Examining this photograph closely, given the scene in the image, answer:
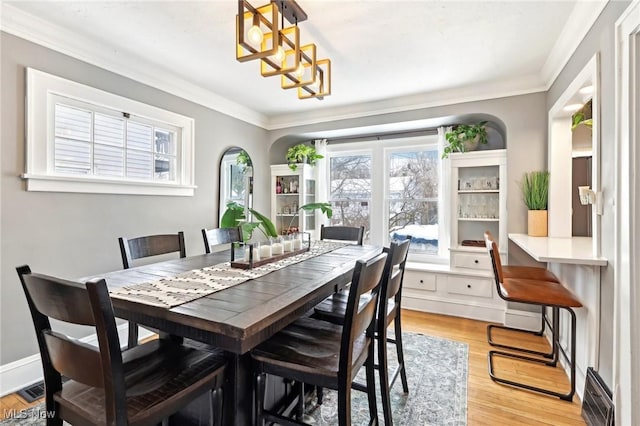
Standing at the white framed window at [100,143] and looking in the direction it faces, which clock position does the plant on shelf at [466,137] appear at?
The plant on shelf is roughly at 11 o'clock from the white framed window.

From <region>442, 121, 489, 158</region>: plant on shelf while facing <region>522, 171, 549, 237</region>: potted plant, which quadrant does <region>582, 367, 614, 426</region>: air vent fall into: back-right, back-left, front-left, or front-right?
front-right

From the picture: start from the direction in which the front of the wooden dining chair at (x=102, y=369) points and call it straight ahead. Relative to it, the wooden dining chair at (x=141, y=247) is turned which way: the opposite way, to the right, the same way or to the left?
to the right

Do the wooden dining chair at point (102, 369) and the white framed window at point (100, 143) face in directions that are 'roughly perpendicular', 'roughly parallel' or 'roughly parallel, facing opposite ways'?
roughly perpendicular

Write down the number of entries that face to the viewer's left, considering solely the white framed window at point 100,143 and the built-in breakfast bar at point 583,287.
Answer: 1

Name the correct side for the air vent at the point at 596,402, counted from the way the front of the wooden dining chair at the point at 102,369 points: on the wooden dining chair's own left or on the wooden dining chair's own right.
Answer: on the wooden dining chair's own right

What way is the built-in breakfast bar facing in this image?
to the viewer's left

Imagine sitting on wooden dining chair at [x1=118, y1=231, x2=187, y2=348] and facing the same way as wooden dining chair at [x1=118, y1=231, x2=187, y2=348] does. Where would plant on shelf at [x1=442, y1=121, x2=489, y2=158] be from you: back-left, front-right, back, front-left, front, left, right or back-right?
front-left

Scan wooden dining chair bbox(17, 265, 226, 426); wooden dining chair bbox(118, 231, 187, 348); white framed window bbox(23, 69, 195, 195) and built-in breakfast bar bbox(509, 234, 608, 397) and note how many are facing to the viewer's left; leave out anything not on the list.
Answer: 1

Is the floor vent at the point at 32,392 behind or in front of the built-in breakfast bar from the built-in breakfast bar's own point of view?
in front

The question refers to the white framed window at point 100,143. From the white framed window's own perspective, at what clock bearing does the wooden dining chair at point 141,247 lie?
The wooden dining chair is roughly at 1 o'clock from the white framed window.

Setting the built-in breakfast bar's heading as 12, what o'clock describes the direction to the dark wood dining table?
The dark wood dining table is roughly at 10 o'clock from the built-in breakfast bar.

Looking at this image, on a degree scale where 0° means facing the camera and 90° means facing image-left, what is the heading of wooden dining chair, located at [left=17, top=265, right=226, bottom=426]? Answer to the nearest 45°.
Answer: approximately 225°

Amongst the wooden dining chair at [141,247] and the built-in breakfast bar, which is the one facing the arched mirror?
the built-in breakfast bar

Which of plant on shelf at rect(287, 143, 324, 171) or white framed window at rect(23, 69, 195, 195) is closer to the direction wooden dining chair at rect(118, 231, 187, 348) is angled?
the plant on shelf

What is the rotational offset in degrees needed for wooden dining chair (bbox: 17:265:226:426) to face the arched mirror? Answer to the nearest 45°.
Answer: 0° — it already faces it

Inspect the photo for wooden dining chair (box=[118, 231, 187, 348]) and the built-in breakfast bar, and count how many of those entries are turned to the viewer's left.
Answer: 1

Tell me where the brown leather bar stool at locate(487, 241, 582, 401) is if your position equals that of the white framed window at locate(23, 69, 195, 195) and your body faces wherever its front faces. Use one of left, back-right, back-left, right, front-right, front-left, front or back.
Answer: front

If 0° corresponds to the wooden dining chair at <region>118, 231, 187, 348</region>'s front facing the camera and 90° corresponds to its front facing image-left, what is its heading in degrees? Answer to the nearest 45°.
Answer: approximately 315°
